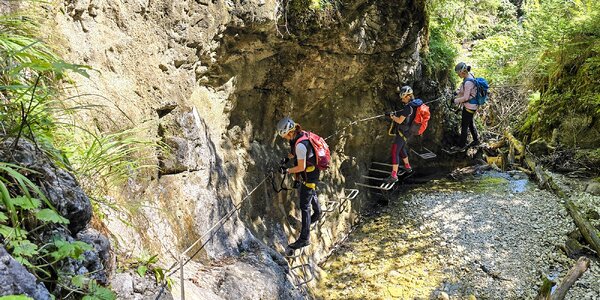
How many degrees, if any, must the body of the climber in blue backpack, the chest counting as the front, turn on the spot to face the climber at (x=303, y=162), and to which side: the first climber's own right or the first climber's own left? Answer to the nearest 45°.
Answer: approximately 45° to the first climber's own left

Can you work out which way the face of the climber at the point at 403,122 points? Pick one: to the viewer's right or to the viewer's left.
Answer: to the viewer's left

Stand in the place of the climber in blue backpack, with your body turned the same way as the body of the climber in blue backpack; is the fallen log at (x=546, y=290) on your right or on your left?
on your left

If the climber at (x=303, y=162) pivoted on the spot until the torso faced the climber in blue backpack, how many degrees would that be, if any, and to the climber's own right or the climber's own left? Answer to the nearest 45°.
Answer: approximately 135° to the climber's own right

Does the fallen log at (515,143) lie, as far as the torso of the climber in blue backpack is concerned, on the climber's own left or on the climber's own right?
on the climber's own left

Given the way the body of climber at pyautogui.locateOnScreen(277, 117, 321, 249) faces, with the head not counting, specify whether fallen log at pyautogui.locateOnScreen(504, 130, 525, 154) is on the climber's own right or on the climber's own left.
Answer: on the climber's own right

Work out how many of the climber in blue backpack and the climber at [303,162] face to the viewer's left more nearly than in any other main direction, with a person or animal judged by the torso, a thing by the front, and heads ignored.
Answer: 2

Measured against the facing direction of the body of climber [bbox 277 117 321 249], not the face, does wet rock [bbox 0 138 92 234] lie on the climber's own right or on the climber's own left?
on the climber's own left

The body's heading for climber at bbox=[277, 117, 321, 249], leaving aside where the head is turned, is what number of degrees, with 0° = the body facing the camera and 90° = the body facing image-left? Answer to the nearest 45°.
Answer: approximately 90°

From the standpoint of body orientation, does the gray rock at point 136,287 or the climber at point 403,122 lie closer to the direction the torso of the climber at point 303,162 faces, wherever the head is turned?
the gray rock

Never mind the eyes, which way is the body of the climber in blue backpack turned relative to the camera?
to the viewer's left

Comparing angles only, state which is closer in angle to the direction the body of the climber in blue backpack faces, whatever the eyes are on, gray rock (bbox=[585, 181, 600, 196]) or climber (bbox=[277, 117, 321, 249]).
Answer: the climber

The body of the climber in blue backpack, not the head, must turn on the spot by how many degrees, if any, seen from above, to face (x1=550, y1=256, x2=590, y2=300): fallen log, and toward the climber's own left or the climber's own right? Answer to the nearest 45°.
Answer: approximately 135° to the climber's own left
